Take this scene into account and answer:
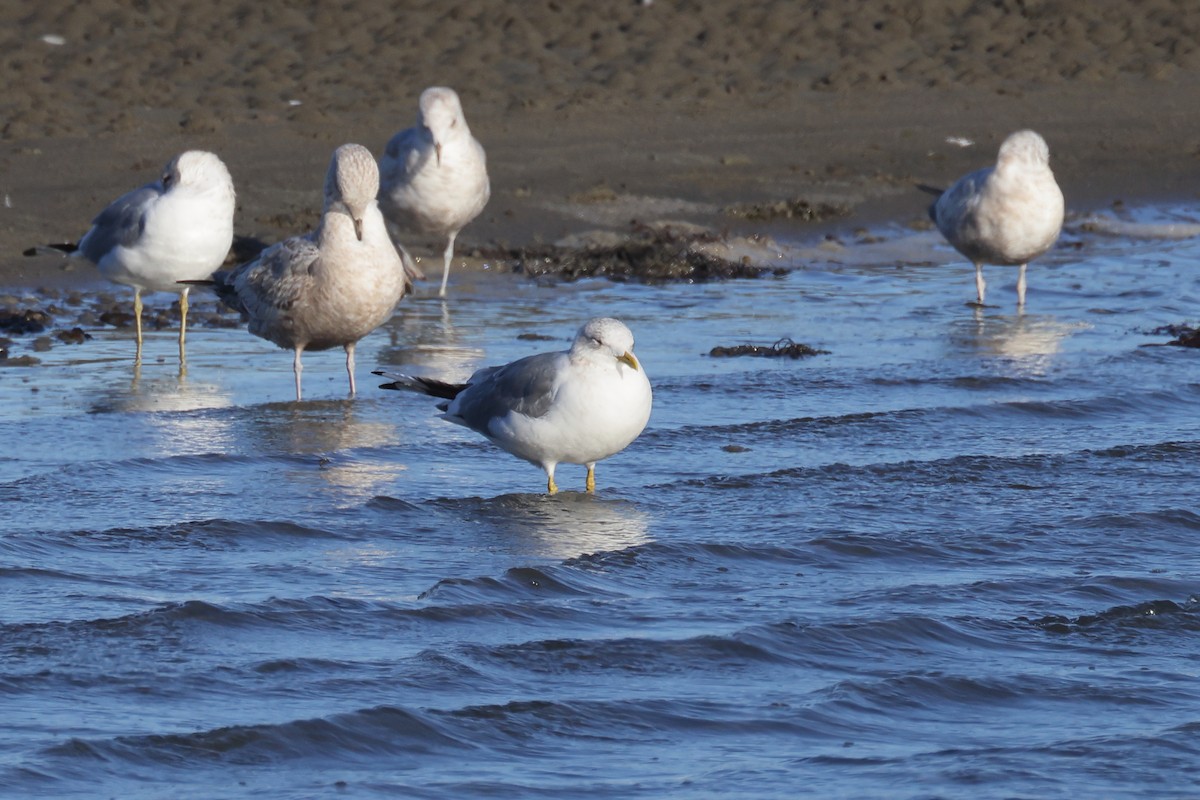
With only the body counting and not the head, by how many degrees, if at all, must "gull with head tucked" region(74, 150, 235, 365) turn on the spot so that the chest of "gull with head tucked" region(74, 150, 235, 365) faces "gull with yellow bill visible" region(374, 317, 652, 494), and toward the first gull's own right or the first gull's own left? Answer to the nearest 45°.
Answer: approximately 45° to the first gull's own right

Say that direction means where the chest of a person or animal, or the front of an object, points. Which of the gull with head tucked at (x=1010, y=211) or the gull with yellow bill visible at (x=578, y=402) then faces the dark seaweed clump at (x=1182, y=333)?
the gull with head tucked at (x=1010, y=211)

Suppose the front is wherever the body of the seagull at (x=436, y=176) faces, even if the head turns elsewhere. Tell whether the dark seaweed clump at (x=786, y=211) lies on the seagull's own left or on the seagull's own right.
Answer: on the seagull's own left

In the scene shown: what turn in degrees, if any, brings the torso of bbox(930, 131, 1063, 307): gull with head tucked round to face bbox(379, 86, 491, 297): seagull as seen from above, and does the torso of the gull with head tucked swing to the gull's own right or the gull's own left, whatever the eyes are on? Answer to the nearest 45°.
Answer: approximately 135° to the gull's own right

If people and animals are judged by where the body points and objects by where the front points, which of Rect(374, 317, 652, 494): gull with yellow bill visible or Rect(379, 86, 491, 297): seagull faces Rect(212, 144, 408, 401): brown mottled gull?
the seagull

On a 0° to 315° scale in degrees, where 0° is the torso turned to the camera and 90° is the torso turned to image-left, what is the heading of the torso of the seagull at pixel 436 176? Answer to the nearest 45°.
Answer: approximately 0°

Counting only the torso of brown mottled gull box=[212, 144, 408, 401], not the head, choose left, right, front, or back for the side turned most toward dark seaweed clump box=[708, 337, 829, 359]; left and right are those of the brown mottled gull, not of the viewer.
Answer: left

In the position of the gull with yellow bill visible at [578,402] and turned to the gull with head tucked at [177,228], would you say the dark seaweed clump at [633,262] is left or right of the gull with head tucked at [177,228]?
right
